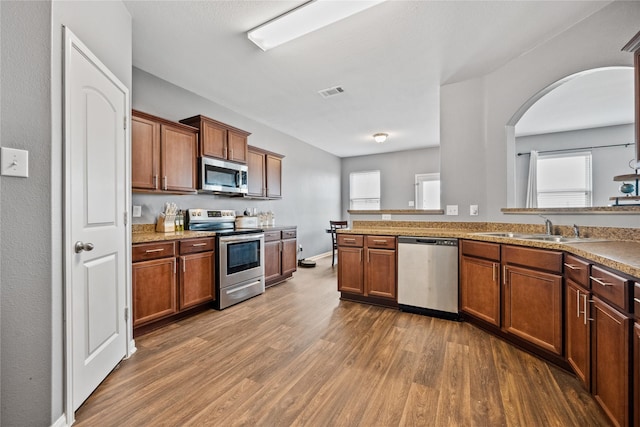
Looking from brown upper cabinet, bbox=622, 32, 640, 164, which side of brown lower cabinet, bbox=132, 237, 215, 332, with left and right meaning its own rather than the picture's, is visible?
front

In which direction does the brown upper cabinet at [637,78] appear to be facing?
to the viewer's left

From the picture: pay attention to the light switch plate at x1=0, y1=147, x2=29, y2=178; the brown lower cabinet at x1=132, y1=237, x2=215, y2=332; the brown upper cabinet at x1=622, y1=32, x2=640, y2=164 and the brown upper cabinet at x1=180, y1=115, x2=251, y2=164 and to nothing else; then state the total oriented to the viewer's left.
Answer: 1

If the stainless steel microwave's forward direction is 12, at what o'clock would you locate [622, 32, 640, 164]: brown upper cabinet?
The brown upper cabinet is roughly at 12 o'clock from the stainless steel microwave.

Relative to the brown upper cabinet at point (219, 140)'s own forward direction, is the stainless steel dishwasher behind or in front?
in front

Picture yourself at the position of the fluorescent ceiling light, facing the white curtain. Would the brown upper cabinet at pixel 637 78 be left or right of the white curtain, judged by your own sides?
right

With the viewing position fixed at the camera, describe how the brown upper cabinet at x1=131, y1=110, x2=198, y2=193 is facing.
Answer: facing the viewer and to the right of the viewer

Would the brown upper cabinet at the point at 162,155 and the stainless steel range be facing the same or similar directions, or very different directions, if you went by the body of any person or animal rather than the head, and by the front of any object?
same or similar directions

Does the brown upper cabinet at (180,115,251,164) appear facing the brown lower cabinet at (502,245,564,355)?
yes

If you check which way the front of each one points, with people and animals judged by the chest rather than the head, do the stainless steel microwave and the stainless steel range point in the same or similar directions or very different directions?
same or similar directions

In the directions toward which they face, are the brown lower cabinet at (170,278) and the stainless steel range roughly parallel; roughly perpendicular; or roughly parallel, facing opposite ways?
roughly parallel
